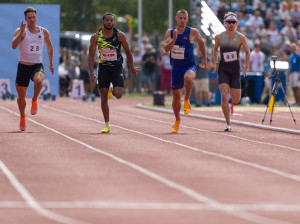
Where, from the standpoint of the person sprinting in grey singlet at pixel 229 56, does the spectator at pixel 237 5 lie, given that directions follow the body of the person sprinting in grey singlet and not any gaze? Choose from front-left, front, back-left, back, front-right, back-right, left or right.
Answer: back

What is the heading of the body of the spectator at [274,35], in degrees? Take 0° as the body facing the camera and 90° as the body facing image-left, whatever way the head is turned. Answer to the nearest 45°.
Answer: approximately 45°

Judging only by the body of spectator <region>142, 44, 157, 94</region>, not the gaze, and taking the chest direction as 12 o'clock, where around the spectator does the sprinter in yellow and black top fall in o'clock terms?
The sprinter in yellow and black top is roughly at 12 o'clock from the spectator.

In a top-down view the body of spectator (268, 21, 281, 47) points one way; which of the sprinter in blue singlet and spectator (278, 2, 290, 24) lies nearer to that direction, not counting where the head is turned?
the sprinter in blue singlet

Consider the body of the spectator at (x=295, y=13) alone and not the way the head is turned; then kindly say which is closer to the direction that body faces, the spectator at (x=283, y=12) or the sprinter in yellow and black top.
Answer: the sprinter in yellow and black top
